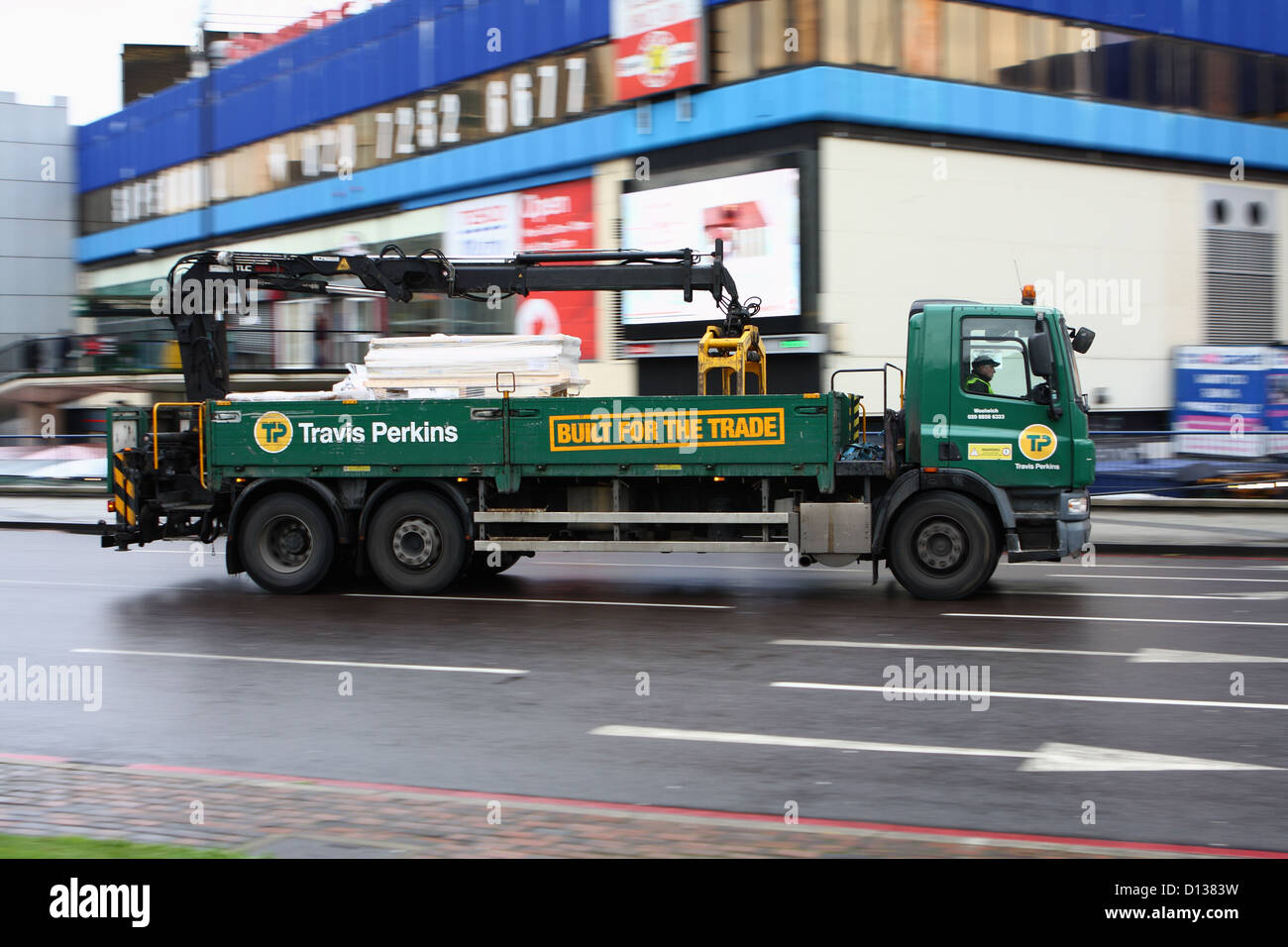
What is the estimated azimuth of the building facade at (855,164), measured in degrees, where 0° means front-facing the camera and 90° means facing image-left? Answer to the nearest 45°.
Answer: approximately 45°

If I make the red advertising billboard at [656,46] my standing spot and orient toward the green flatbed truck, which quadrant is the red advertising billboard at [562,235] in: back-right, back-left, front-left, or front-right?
back-right

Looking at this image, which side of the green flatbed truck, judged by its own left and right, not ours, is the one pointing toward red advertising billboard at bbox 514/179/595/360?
left

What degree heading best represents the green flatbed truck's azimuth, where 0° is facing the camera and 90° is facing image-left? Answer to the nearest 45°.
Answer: approximately 270°

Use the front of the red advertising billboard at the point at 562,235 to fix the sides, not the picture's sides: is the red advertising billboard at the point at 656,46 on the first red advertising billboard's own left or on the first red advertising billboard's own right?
on the first red advertising billboard's own left

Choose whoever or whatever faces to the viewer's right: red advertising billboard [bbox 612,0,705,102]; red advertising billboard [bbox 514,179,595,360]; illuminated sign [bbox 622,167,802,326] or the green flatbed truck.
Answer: the green flatbed truck

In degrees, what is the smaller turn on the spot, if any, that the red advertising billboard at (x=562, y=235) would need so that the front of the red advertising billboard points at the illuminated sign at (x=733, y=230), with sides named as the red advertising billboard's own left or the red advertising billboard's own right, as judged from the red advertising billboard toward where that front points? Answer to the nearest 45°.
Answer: approximately 90° to the red advertising billboard's own left

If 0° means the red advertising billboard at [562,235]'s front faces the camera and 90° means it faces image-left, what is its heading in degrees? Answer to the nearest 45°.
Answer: approximately 45°

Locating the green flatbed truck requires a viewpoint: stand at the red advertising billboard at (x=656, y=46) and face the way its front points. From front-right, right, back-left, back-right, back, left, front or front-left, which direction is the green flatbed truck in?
front-left

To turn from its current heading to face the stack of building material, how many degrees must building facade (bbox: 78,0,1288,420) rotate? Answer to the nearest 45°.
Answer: approximately 45° to its left
